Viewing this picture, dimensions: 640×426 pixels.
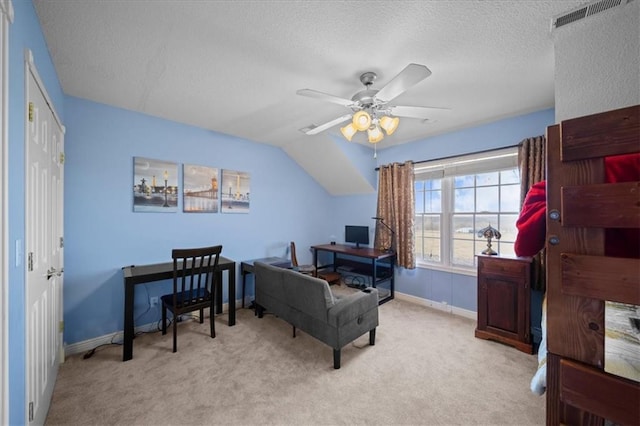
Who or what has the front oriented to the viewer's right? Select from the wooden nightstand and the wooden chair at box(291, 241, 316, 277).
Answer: the wooden chair

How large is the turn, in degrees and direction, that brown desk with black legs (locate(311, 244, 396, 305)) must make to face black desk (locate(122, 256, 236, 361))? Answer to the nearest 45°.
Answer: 0° — it already faces it

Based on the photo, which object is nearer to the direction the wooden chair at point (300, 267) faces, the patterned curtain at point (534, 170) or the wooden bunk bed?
the patterned curtain

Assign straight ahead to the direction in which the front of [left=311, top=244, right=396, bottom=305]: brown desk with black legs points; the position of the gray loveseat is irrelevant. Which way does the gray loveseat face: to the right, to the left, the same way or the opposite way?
the opposite way

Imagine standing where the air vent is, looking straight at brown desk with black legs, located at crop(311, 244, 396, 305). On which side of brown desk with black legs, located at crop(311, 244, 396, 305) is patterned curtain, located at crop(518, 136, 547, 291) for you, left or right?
right

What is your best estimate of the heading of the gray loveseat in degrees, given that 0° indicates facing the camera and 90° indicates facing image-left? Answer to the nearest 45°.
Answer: approximately 225°

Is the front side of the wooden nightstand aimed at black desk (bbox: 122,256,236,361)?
no

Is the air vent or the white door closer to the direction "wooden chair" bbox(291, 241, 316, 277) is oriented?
the air vent

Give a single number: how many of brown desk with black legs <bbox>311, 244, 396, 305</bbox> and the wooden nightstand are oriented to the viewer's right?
0

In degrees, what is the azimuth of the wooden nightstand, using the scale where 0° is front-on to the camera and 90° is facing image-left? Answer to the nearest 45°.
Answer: approximately 45°
